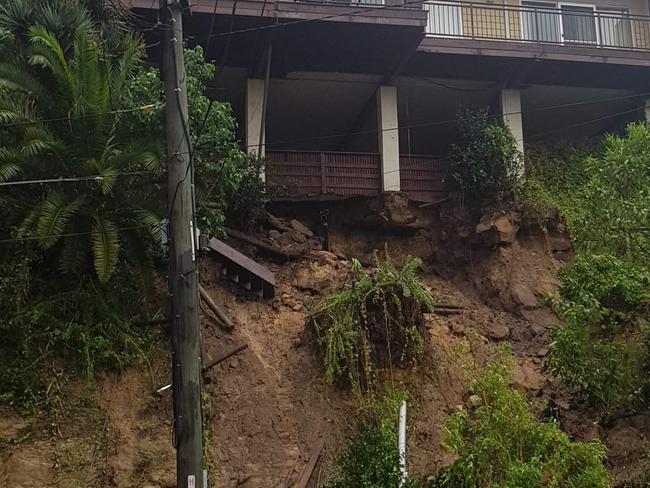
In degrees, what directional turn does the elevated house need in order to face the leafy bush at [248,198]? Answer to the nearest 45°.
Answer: approximately 45° to its right

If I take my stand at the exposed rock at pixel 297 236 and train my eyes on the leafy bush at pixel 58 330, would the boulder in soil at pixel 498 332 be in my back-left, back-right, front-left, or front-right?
back-left

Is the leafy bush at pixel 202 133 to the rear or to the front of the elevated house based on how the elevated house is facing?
to the front

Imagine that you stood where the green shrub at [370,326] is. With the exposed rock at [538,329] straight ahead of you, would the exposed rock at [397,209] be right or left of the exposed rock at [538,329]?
left

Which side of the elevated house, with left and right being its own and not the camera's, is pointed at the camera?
front
